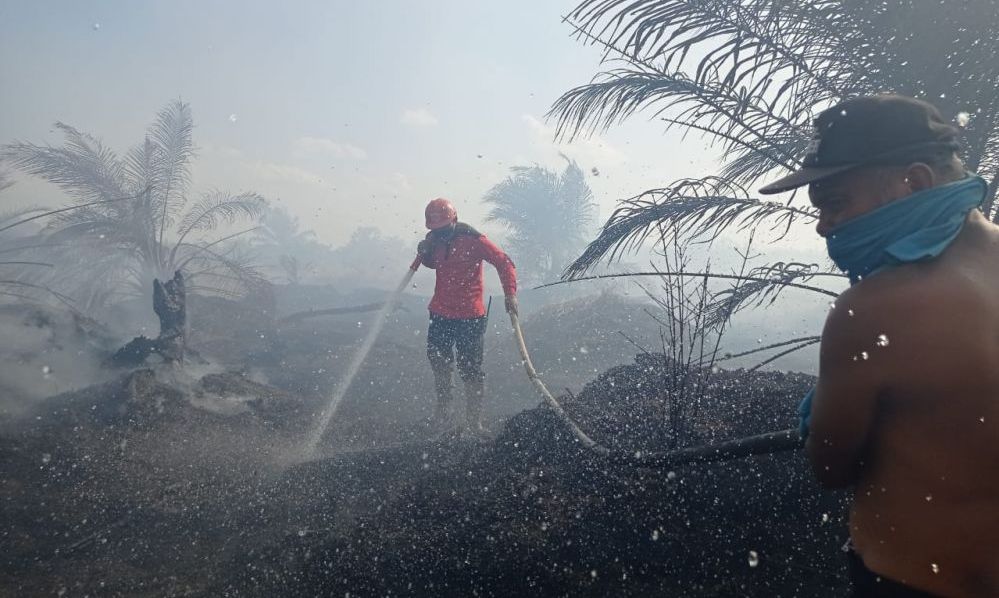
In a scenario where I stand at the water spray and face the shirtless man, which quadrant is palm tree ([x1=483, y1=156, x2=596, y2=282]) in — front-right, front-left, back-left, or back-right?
back-left

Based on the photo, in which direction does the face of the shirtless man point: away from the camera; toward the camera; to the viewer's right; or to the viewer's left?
to the viewer's left

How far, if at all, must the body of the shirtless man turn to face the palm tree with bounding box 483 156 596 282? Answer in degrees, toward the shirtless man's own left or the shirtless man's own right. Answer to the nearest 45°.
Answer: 0° — they already face it

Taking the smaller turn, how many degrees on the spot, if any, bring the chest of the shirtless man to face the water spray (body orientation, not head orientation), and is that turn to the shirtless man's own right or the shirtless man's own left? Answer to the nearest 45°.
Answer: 0° — they already face it

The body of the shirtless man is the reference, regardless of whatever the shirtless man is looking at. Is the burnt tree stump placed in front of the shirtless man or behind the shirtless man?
in front

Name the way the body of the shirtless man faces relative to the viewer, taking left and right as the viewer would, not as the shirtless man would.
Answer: facing away from the viewer and to the left of the viewer
